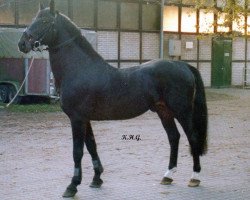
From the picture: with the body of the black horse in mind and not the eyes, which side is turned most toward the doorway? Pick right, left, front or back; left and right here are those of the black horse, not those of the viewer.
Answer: right

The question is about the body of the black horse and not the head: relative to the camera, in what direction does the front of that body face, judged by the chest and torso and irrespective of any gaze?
to the viewer's left
